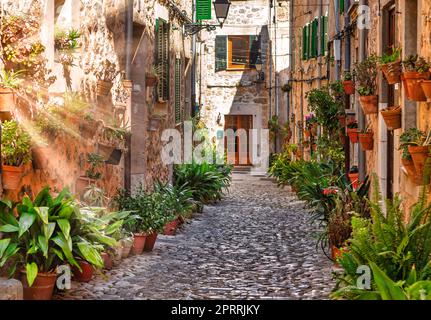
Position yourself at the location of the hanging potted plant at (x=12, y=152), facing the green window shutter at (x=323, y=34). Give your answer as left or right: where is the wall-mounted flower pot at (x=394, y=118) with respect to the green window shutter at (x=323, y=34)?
right

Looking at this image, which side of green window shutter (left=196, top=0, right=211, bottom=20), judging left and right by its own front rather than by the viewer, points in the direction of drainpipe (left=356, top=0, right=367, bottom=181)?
front

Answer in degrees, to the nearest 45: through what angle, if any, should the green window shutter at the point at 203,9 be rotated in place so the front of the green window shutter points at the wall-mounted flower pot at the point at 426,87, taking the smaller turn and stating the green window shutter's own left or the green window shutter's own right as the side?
0° — it already faces it

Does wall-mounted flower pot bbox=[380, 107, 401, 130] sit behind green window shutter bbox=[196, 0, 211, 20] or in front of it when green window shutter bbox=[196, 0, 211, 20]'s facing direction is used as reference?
in front

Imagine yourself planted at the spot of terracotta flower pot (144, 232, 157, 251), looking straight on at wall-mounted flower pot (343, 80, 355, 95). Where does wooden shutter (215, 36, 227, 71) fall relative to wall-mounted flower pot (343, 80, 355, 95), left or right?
left

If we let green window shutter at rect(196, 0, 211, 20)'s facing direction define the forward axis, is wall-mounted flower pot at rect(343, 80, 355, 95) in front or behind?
in front
